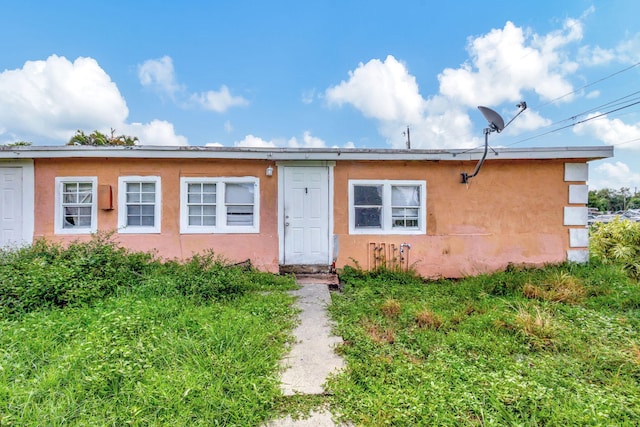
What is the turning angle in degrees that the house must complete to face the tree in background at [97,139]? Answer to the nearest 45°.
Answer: approximately 135° to its right

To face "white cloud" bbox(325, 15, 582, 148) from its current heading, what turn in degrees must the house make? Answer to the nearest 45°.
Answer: approximately 135° to its left

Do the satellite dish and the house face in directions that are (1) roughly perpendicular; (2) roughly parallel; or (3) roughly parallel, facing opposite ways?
roughly perpendicular

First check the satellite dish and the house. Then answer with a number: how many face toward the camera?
1

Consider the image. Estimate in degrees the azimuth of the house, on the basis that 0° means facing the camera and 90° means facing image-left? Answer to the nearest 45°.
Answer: approximately 0°

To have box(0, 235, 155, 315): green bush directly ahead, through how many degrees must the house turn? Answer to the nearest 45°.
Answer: approximately 45° to its right
